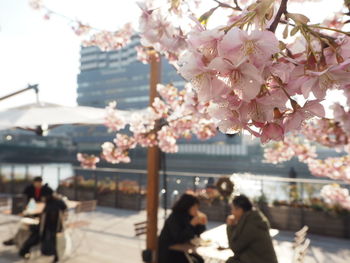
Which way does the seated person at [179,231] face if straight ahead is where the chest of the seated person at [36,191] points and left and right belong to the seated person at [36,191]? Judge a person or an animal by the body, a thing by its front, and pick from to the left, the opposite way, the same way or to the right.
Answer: to the left

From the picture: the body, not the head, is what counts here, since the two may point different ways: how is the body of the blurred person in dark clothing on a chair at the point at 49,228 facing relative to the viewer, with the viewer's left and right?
facing to the left of the viewer

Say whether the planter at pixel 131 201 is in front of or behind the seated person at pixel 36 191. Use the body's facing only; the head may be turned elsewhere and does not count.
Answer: behind

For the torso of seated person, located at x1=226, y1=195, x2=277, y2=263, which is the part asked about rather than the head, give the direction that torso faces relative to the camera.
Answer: to the viewer's left

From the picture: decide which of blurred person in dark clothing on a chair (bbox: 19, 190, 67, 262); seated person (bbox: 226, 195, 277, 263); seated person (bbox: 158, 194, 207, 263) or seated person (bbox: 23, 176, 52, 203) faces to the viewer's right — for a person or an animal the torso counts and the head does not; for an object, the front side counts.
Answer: seated person (bbox: 158, 194, 207, 263)

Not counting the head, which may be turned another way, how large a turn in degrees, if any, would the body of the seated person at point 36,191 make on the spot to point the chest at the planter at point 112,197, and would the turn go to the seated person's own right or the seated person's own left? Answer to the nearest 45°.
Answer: approximately 135° to the seated person's own left

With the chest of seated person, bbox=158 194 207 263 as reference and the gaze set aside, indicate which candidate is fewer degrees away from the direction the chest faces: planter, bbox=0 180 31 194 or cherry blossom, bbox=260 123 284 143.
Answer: the cherry blossom

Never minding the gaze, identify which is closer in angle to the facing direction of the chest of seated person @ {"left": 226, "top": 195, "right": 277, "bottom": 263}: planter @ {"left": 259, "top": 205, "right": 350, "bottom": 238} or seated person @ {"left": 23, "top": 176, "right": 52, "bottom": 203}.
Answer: the seated person

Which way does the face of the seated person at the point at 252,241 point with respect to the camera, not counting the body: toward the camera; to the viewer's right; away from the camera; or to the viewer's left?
to the viewer's left

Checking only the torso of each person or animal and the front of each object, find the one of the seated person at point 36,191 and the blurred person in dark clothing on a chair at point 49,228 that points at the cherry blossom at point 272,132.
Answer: the seated person

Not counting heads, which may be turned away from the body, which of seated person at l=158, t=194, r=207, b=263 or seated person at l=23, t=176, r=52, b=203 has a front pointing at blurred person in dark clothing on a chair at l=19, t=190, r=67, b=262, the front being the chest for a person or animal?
seated person at l=23, t=176, r=52, b=203

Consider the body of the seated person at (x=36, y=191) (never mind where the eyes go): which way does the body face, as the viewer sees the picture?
toward the camera

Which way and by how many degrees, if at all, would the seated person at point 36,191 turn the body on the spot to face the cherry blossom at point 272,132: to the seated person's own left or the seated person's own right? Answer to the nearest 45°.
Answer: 0° — they already face it

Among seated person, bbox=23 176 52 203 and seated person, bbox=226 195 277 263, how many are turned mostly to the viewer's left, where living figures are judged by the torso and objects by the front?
1

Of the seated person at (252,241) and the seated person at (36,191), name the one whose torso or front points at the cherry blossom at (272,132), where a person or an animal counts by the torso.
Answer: the seated person at (36,191)
